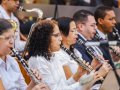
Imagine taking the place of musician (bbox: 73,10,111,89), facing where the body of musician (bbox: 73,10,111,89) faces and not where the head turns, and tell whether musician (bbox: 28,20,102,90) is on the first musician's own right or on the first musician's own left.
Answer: on the first musician's own right

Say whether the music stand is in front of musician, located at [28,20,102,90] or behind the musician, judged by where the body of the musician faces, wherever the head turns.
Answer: in front
